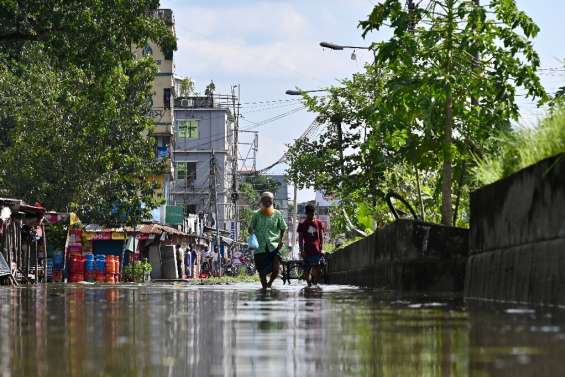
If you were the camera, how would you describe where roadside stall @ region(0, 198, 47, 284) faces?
facing the viewer and to the right of the viewer

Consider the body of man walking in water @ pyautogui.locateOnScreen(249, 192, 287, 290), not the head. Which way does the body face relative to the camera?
toward the camera

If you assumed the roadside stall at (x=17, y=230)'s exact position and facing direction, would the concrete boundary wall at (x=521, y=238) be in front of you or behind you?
in front

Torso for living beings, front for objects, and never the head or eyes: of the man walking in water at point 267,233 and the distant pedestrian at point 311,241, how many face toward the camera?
2

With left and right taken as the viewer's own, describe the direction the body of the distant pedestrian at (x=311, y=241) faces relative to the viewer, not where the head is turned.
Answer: facing the viewer
